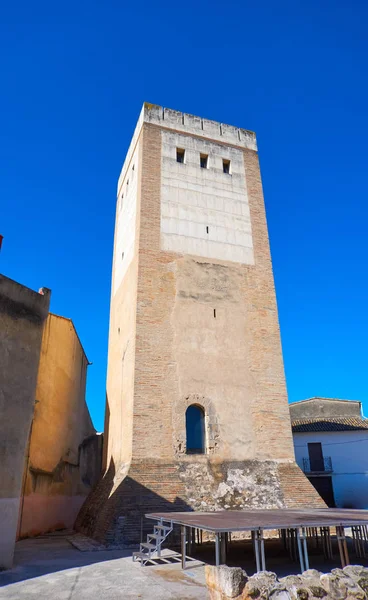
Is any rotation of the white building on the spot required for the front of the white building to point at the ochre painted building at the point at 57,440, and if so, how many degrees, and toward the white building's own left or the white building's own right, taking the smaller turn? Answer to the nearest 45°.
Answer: approximately 45° to the white building's own right

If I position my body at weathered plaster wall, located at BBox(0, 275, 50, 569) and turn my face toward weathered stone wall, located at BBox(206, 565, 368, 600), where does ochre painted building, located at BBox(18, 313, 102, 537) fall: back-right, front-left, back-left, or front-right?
back-left

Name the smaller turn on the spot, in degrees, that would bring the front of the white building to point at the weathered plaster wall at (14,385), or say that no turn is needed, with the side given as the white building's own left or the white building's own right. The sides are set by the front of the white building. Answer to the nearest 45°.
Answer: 0° — it already faces it

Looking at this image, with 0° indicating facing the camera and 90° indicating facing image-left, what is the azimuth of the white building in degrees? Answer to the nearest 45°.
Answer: approximately 0°

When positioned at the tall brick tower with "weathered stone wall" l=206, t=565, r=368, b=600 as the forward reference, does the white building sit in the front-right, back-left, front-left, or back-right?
back-left

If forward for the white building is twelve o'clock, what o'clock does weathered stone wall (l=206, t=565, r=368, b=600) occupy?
The weathered stone wall is roughly at 12 o'clock from the white building.

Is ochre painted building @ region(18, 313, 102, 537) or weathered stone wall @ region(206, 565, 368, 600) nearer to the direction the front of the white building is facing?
the weathered stone wall
